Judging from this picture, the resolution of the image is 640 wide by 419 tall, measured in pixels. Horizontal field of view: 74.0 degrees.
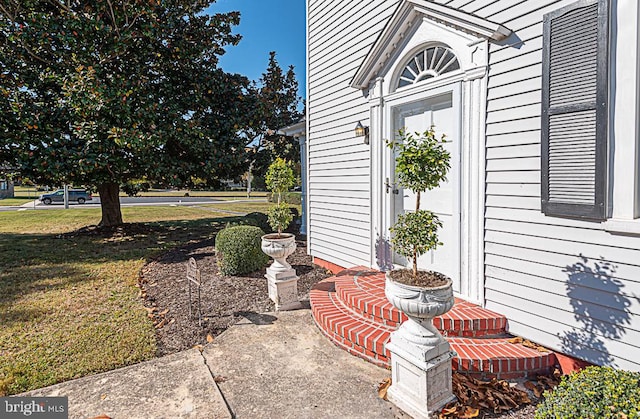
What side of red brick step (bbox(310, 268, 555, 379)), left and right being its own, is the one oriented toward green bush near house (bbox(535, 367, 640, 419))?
left

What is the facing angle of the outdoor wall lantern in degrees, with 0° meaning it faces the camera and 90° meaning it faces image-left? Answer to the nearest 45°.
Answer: approximately 45°

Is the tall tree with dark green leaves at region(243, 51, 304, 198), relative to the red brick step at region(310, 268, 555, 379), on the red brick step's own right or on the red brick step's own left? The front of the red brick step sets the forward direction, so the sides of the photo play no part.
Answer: on the red brick step's own right

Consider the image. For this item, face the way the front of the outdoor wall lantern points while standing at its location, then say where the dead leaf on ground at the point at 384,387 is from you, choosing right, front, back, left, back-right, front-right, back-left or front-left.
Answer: front-left

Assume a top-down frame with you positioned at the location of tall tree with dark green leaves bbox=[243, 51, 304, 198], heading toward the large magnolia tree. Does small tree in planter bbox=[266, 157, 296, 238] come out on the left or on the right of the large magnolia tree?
left

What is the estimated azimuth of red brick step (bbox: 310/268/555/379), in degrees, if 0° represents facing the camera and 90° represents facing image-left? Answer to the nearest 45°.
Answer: approximately 45°

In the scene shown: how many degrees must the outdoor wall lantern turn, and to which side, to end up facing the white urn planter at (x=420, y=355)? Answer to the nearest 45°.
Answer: approximately 45° to its left

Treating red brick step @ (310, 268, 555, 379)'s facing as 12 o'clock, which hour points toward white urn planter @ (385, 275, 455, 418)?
The white urn planter is roughly at 11 o'clock from the red brick step.

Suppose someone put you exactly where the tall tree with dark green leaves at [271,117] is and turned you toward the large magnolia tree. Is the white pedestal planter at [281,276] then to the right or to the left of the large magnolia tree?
left

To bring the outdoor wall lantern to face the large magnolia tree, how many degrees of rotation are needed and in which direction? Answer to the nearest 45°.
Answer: approximately 90° to its right
